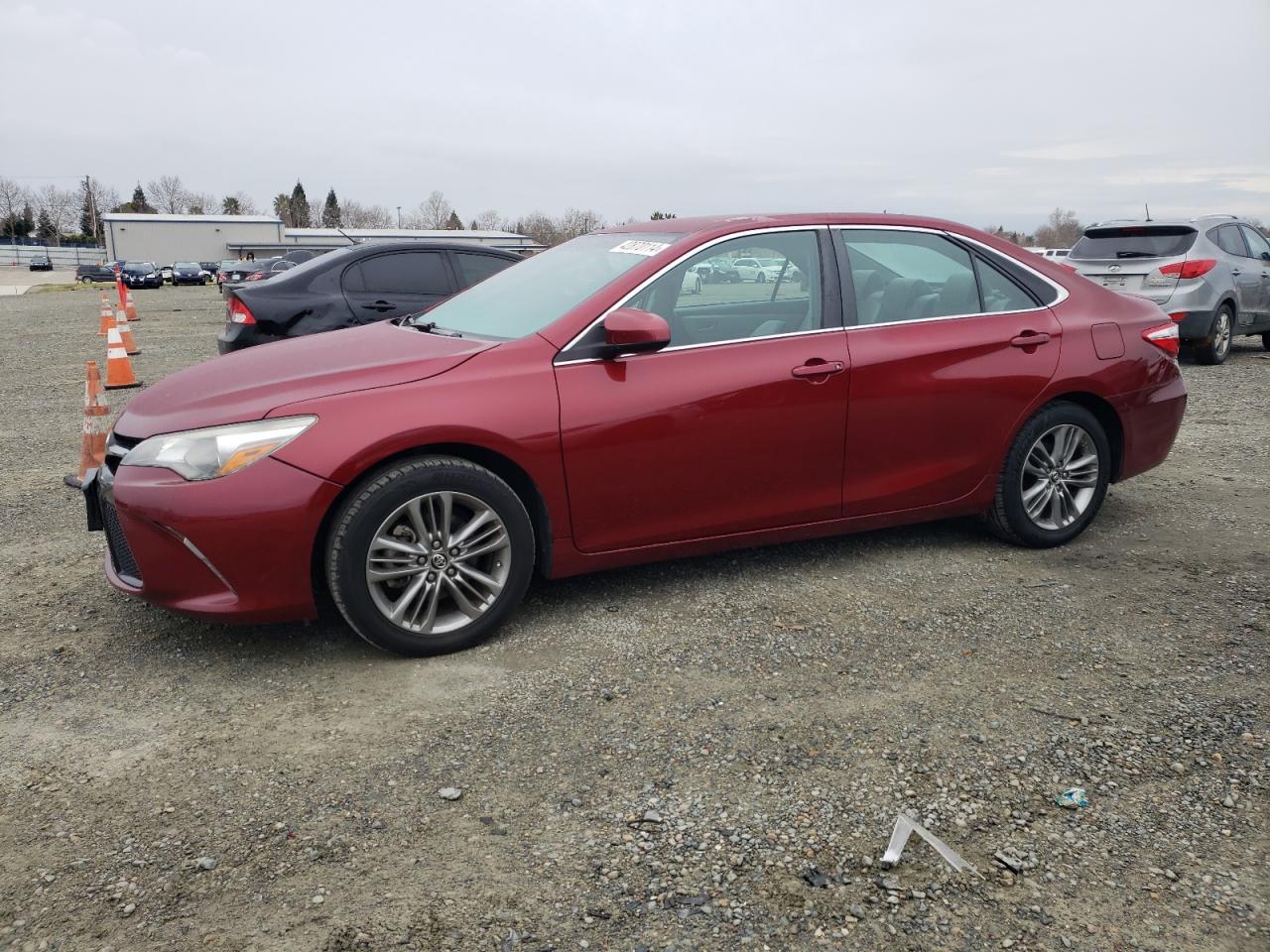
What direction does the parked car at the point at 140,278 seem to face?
toward the camera

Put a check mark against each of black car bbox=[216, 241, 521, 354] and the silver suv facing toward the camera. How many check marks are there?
0

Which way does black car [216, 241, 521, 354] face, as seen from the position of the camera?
facing to the right of the viewer

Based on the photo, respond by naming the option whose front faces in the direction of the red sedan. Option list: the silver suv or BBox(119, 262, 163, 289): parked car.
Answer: the parked car

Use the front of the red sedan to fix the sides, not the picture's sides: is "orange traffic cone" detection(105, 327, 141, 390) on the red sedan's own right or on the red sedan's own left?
on the red sedan's own right

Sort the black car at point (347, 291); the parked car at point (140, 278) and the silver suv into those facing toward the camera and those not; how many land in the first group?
1

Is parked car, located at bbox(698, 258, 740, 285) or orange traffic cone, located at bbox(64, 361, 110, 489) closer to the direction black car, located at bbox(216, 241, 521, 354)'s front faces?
the parked car

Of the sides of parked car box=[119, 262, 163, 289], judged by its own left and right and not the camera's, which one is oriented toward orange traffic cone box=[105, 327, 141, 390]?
front

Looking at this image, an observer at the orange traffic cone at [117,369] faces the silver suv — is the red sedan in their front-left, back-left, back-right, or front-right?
front-right

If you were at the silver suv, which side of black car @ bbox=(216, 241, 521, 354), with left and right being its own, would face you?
front
